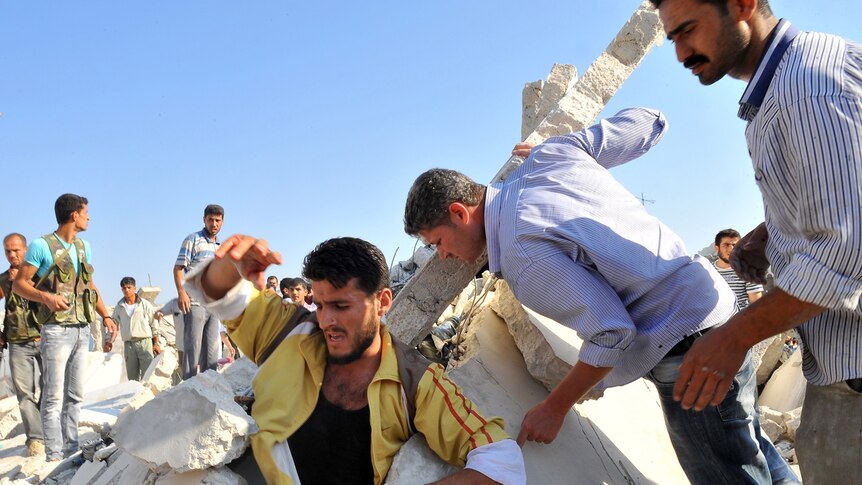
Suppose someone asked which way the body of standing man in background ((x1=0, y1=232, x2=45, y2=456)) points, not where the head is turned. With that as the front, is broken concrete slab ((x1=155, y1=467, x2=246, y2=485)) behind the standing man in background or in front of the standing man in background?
in front

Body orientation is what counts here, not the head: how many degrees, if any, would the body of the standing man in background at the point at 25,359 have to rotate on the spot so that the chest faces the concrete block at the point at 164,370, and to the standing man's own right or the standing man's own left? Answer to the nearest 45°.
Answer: approximately 135° to the standing man's own left

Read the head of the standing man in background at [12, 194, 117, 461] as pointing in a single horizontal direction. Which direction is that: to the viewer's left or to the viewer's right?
to the viewer's right

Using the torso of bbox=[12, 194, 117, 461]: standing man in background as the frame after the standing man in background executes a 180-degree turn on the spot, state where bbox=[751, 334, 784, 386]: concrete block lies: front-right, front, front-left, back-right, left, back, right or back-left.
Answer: back-right

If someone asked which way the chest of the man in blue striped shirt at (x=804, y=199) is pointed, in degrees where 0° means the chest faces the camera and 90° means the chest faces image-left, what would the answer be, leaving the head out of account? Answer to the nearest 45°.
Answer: approximately 90°

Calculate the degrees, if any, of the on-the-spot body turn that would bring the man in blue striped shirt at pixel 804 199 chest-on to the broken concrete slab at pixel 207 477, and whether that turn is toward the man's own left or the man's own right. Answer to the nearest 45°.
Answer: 0° — they already face it

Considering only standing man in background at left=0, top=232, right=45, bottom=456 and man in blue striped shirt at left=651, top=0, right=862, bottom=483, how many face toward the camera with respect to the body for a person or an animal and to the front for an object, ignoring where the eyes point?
1

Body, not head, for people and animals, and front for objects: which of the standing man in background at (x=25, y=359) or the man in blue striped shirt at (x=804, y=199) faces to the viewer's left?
the man in blue striped shirt

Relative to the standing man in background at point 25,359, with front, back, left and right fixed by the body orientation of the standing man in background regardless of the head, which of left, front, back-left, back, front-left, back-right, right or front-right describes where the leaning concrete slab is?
front-left

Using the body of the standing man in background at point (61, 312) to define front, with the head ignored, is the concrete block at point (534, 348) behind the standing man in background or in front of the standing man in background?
in front
